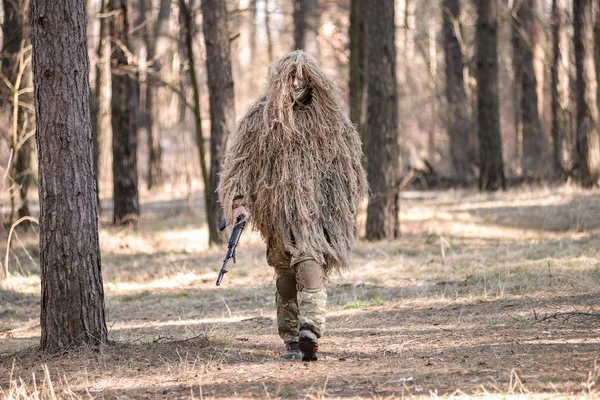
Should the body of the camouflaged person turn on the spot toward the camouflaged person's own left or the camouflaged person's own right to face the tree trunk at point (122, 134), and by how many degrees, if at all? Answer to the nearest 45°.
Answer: approximately 180°

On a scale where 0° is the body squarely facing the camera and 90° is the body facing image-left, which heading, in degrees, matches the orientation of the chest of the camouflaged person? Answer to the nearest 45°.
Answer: approximately 0°

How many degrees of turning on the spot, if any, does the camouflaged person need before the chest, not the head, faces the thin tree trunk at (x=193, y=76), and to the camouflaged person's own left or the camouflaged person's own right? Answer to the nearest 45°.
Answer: approximately 180°

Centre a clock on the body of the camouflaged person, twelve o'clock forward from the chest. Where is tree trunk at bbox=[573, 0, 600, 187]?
The tree trunk is roughly at 7 o'clock from the camouflaged person.

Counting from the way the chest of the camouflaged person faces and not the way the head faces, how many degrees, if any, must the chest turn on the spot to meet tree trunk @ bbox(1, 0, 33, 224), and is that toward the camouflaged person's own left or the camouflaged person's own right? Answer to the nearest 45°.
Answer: approximately 135° to the camouflaged person's own right

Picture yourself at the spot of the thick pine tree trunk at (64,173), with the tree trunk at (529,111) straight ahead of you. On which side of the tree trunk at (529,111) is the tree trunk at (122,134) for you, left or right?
left

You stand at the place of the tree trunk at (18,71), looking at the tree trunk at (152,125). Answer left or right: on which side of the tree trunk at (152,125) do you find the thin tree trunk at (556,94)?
right

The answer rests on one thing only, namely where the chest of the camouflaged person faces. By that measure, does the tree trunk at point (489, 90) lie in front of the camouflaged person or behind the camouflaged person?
behind

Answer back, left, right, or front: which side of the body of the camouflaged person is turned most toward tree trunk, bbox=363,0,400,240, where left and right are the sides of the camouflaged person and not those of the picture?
back

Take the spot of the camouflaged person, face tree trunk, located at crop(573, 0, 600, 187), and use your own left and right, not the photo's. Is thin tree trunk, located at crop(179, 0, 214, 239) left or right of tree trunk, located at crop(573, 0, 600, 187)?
left

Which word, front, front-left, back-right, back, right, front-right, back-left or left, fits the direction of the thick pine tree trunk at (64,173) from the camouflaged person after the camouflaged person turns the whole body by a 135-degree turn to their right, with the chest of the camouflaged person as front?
front-left

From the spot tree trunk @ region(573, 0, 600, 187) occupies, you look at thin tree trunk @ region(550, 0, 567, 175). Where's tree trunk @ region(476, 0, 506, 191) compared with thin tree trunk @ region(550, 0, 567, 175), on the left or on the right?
left

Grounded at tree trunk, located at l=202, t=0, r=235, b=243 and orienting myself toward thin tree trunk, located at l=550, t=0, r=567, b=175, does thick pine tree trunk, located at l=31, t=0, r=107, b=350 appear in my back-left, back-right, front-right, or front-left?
back-right

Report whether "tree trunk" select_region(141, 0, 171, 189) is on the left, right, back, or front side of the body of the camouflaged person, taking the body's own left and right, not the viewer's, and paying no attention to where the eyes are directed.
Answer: back
